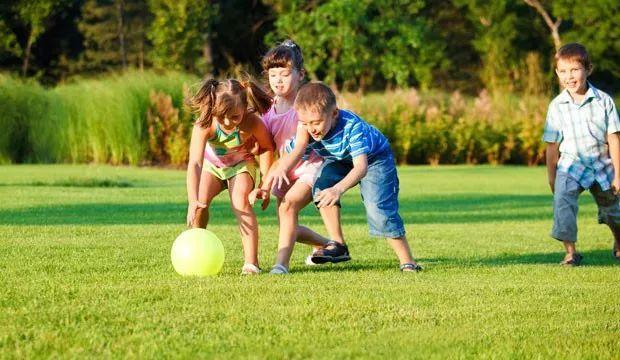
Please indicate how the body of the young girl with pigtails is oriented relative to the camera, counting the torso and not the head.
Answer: toward the camera

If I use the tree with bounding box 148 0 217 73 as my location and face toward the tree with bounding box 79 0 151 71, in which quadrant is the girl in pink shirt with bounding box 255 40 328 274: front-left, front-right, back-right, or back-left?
back-left

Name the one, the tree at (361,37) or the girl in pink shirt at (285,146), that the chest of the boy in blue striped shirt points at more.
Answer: the girl in pink shirt

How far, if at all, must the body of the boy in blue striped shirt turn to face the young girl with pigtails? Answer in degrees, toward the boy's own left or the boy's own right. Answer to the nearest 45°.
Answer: approximately 45° to the boy's own right

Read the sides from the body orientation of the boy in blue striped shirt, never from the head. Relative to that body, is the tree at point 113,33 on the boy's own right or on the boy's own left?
on the boy's own right

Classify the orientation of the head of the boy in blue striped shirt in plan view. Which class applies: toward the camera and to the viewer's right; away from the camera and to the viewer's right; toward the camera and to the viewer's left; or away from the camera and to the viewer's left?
toward the camera and to the viewer's left

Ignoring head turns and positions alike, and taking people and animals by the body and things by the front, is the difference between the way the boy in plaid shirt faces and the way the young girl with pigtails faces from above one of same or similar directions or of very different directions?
same or similar directions

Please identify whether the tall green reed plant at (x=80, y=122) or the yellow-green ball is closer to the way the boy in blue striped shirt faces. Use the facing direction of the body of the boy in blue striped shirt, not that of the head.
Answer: the yellow-green ball

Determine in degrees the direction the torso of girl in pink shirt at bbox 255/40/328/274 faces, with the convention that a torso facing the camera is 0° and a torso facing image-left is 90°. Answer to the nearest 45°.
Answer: approximately 45°

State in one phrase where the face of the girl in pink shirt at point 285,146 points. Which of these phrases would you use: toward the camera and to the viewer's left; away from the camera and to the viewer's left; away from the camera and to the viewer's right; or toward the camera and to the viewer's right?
toward the camera and to the viewer's left

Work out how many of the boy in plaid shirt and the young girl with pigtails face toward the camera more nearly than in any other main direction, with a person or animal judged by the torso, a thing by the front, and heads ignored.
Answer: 2

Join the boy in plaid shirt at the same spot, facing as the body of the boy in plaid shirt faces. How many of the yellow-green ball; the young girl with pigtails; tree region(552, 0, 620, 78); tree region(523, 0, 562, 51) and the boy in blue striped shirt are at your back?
2

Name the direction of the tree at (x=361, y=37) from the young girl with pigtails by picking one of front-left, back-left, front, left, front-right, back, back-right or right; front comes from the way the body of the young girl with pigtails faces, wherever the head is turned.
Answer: back
